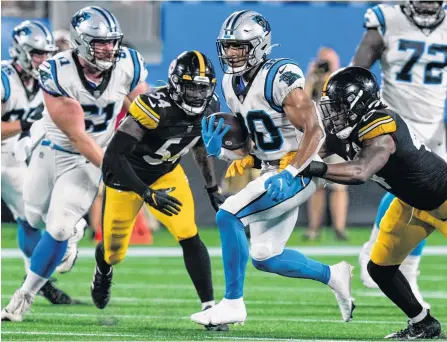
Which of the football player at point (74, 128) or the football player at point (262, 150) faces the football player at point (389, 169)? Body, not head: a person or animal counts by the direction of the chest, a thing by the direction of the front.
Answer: the football player at point (74, 128)

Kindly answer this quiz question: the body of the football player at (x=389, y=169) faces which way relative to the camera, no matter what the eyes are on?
to the viewer's left

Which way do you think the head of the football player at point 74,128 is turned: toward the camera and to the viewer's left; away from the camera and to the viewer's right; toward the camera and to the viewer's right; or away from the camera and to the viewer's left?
toward the camera and to the viewer's right

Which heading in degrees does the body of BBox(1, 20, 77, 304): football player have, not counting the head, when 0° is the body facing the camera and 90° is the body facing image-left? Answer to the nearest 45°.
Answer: approximately 315°

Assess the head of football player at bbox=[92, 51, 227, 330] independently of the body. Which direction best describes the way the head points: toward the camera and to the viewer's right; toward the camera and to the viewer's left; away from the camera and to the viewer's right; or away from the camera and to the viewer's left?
toward the camera and to the viewer's right

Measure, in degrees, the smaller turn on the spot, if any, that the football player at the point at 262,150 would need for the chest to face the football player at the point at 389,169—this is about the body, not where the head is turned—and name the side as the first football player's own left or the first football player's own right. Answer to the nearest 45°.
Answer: approximately 135° to the first football player's own left

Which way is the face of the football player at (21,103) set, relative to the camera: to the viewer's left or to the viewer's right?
to the viewer's right

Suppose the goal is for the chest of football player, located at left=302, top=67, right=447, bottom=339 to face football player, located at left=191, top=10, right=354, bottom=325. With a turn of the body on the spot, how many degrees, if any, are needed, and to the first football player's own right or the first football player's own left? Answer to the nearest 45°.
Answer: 0° — they already face them

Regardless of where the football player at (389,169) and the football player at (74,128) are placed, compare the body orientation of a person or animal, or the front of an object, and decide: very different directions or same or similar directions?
very different directions
